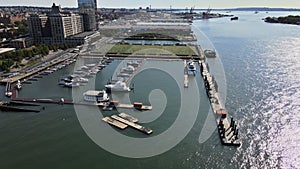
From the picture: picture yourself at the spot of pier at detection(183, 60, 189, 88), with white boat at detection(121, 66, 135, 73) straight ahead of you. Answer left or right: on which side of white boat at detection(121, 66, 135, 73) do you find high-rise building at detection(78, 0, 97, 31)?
right

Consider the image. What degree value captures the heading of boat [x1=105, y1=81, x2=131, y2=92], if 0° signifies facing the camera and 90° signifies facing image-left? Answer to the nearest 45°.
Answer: approximately 90°

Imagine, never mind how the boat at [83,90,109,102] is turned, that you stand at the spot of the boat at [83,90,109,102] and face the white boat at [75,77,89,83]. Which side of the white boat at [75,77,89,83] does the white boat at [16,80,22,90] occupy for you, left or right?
left

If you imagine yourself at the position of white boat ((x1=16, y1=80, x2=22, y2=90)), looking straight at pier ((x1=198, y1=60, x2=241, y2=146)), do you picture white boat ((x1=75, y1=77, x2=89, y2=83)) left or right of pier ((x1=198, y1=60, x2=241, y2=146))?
left
